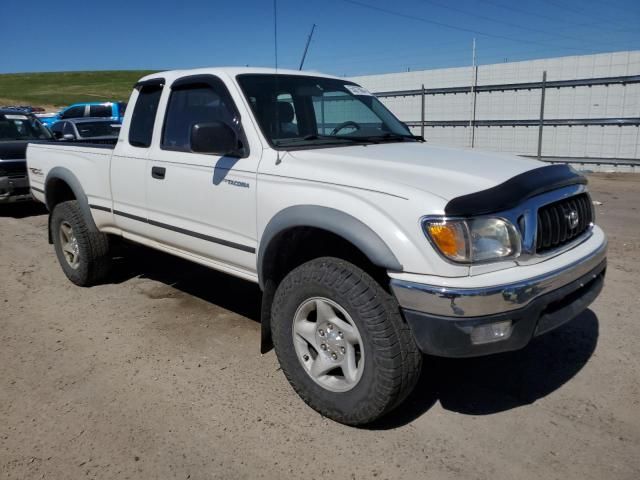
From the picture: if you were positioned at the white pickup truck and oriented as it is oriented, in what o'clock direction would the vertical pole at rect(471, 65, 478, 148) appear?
The vertical pole is roughly at 8 o'clock from the white pickup truck.

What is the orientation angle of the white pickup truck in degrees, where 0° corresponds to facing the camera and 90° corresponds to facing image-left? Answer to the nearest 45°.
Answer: approximately 315°

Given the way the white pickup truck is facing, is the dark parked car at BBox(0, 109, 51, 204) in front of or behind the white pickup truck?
behind

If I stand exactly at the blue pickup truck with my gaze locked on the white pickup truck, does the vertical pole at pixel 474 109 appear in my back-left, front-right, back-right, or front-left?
front-left

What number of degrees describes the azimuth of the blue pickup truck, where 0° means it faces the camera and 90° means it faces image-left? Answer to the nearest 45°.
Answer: approximately 90°

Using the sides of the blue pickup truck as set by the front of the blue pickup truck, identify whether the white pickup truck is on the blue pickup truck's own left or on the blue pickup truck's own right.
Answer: on the blue pickup truck's own left
